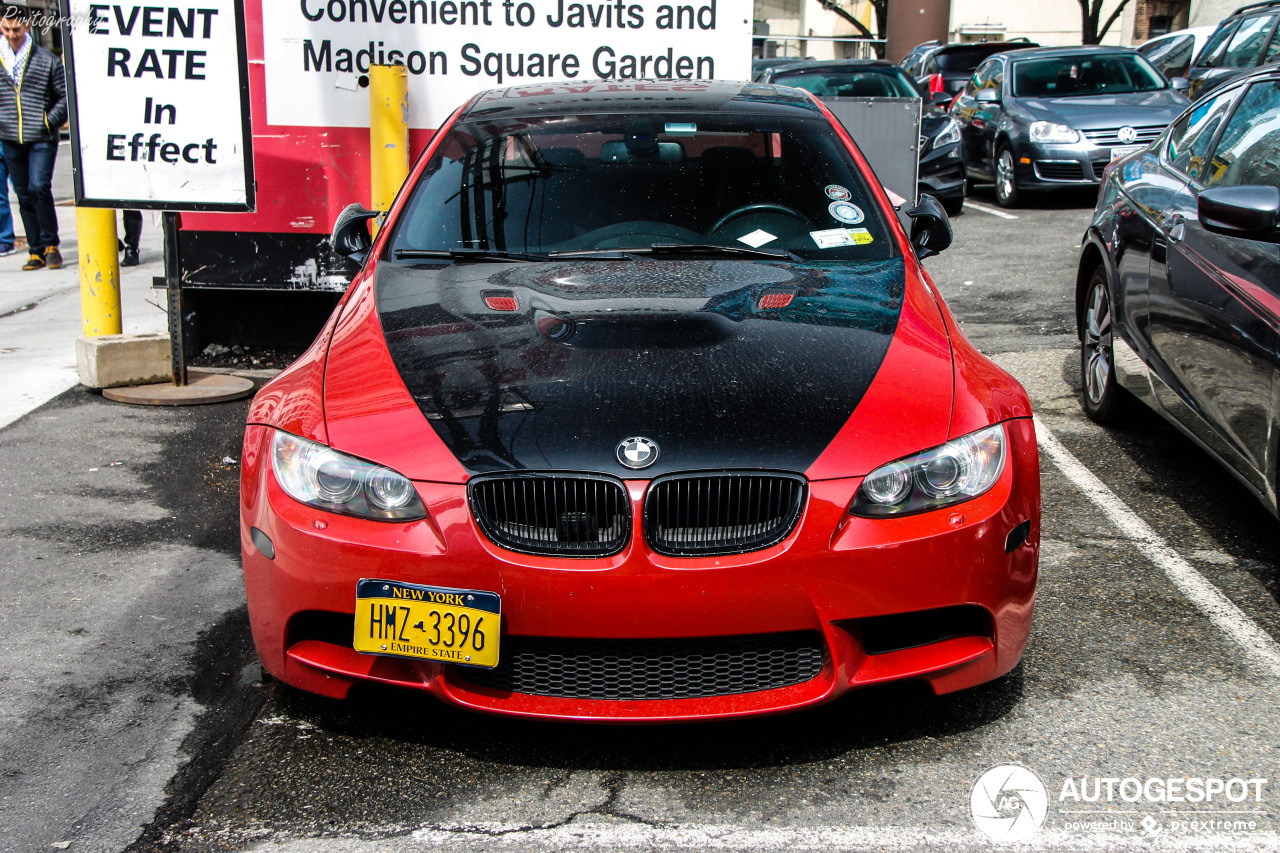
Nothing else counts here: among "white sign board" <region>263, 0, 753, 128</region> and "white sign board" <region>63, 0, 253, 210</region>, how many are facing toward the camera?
2

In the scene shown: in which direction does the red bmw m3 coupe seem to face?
toward the camera

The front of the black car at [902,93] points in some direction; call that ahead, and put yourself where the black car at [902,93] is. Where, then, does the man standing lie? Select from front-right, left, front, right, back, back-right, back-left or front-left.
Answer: right

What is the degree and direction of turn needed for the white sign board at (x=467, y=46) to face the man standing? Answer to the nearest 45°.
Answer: approximately 135° to its right

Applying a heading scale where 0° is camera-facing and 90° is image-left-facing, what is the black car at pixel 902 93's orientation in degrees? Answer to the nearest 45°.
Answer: approximately 315°

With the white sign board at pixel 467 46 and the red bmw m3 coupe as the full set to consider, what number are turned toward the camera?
2

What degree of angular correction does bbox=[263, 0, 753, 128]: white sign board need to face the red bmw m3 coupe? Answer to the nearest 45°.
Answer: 0° — it already faces it

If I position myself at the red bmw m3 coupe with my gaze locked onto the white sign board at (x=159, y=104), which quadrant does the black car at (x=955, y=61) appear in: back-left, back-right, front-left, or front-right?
front-right

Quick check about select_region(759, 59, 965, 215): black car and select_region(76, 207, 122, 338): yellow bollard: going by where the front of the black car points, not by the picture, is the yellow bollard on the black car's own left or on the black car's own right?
on the black car's own right

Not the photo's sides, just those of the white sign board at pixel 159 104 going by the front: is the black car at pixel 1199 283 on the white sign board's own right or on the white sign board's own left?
on the white sign board's own left

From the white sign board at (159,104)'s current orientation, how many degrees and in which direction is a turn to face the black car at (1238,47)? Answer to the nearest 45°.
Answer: approximately 135° to its left

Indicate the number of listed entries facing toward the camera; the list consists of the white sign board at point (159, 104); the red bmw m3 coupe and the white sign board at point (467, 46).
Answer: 3
